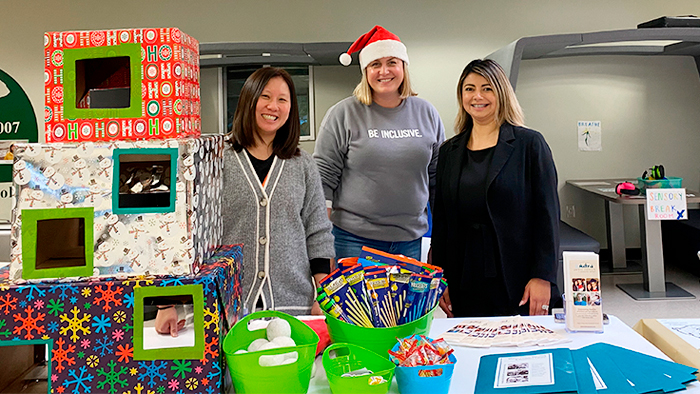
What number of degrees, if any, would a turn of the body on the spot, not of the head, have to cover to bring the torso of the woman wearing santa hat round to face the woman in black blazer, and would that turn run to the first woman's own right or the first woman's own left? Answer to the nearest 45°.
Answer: approximately 45° to the first woman's own left

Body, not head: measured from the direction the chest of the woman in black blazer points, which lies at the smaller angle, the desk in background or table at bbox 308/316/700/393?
the table

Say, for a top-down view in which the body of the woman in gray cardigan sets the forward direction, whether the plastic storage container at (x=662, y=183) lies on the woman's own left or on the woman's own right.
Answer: on the woman's own left

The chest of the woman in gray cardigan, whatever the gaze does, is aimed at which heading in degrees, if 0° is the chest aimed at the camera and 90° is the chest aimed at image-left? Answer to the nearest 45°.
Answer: approximately 0°

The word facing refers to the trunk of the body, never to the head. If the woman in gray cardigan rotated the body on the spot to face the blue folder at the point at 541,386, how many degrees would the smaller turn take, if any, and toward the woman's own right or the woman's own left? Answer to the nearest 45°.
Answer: approximately 45° to the woman's own left

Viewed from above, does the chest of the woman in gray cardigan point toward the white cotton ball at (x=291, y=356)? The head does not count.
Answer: yes

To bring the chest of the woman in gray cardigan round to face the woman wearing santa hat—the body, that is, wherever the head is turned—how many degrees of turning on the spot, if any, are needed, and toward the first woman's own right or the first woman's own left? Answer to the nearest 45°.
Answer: approximately 135° to the first woman's own left

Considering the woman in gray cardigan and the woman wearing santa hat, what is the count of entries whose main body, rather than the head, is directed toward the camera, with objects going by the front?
2
